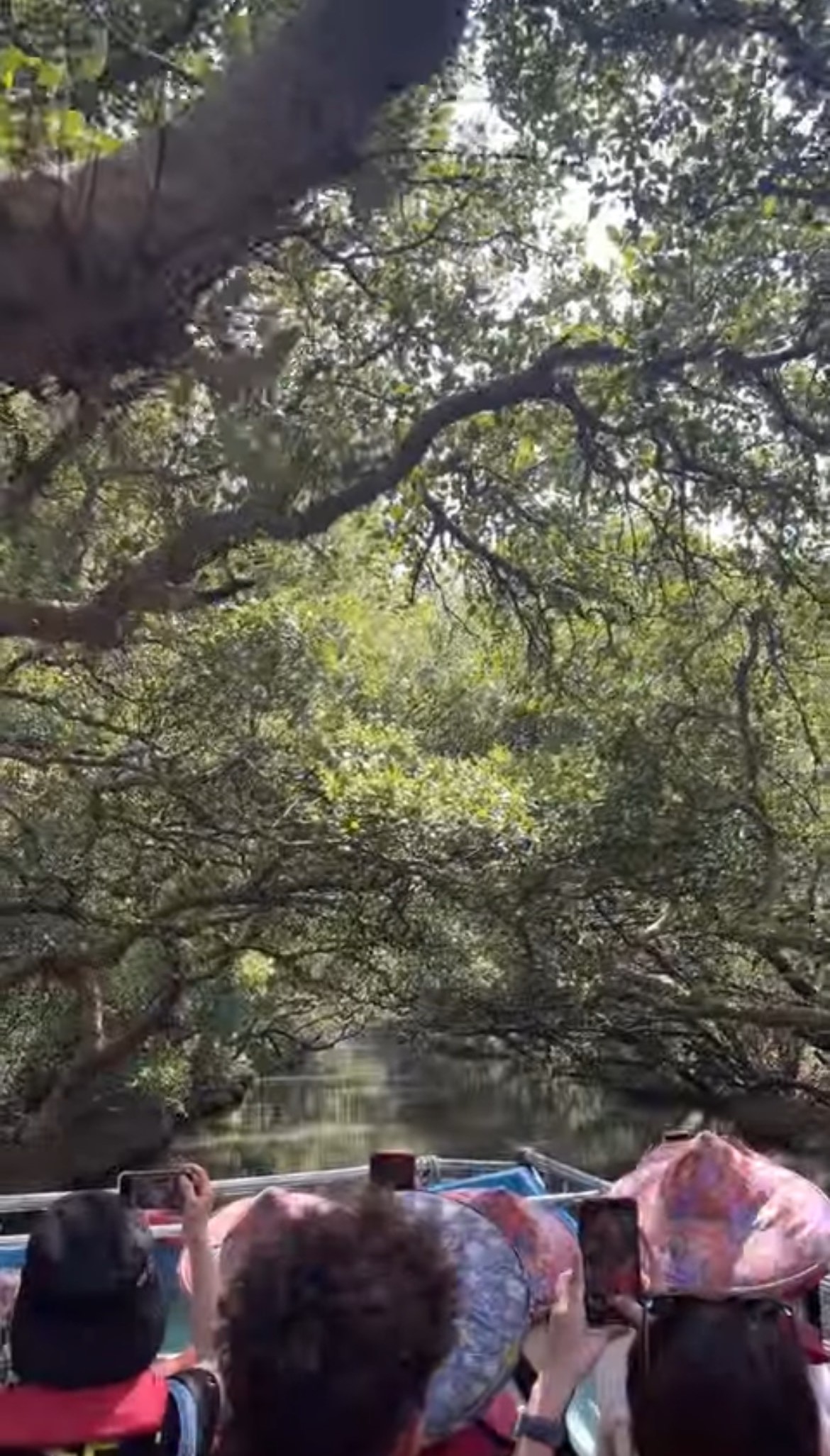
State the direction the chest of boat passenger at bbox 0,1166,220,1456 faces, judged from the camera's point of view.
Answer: away from the camera

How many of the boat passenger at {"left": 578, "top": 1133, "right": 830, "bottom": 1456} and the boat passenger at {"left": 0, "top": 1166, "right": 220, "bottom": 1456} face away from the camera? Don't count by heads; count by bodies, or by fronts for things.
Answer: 2

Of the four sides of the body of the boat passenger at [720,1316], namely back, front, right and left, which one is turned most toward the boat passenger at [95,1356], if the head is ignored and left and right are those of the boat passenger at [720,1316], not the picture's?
left

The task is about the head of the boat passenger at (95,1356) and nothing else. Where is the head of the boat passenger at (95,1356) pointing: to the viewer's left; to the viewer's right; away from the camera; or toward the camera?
away from the camera

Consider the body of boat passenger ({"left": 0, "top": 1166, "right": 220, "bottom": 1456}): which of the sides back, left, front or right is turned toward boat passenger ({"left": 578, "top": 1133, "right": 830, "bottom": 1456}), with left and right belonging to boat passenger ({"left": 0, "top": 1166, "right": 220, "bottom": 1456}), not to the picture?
right

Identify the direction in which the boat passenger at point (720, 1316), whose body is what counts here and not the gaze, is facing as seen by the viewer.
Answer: away from the camera
